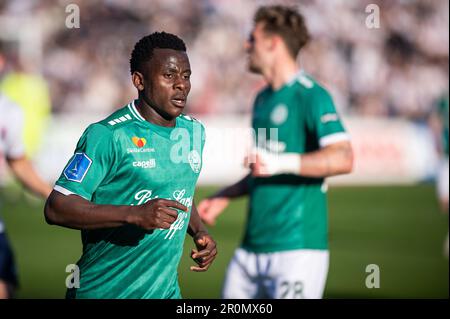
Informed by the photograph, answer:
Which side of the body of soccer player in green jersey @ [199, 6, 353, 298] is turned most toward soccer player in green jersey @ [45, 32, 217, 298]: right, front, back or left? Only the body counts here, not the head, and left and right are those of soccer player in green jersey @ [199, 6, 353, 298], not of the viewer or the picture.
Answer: front

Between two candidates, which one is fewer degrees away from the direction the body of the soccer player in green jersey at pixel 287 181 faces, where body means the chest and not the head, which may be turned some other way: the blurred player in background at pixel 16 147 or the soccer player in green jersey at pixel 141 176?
the soccer player in green jersey

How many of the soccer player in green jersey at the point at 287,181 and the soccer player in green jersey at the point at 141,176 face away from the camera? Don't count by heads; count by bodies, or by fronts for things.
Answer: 0

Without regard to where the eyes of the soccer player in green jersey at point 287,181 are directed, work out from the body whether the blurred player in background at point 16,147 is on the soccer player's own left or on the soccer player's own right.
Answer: on the soccer player's own right

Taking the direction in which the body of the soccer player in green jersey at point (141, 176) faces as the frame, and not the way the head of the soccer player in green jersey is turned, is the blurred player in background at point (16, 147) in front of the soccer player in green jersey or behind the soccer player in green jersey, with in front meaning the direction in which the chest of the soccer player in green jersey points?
behind

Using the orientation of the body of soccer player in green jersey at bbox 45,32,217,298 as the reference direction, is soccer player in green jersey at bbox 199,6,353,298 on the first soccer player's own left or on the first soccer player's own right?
on the first soccer player's own left

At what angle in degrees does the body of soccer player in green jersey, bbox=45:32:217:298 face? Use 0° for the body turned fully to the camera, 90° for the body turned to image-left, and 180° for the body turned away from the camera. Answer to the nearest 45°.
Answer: approximately 315°

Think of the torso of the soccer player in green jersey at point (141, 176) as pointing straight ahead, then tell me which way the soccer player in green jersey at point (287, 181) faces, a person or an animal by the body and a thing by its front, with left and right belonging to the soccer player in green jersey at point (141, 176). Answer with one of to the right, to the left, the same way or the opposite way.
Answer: to the right

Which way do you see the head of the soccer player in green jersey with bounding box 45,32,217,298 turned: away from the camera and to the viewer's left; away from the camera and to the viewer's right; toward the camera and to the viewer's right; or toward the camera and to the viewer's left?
toward the camera and to the viewer's right

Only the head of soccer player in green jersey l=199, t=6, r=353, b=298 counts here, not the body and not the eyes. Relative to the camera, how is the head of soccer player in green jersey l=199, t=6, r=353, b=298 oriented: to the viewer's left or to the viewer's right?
to the viewer's left
